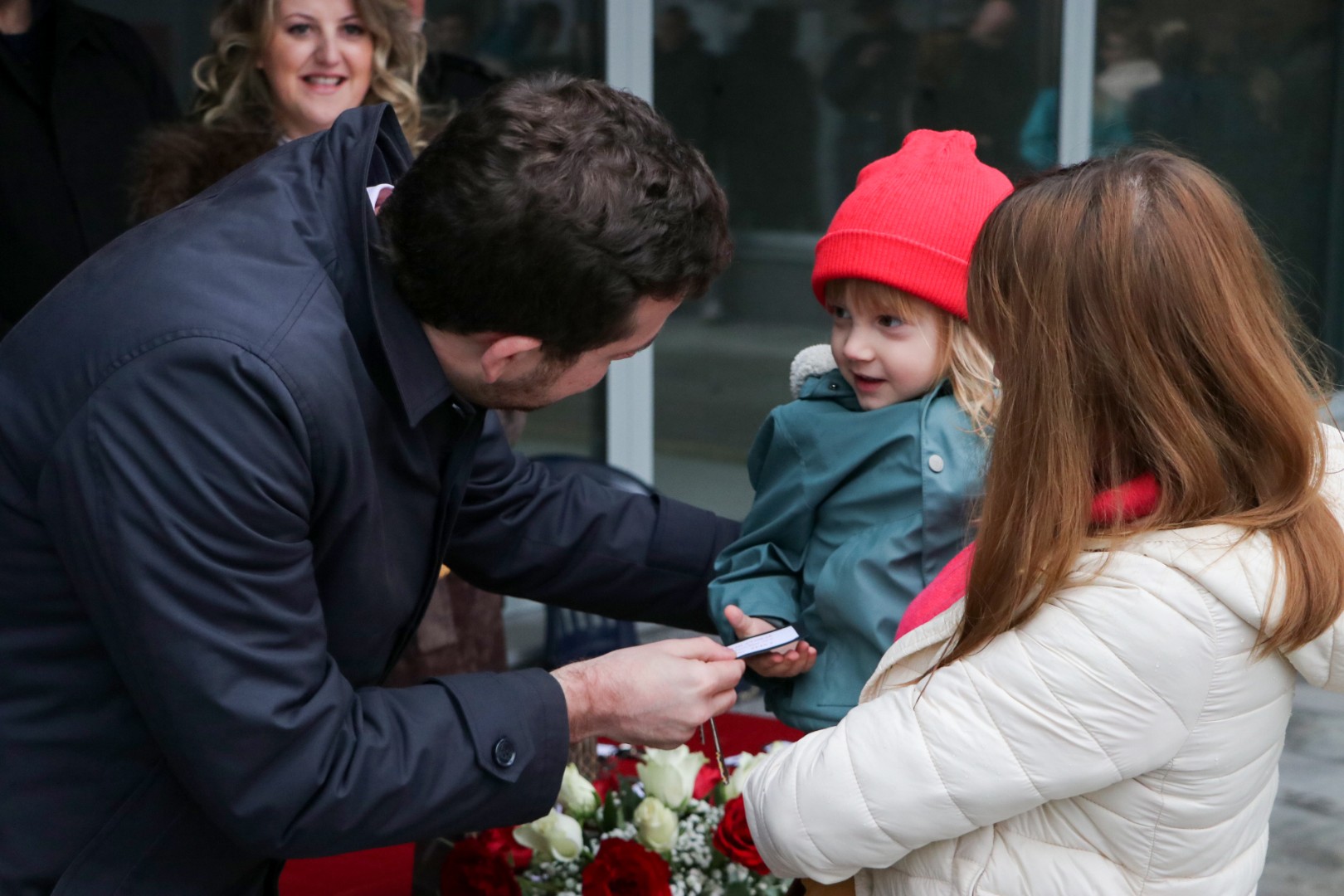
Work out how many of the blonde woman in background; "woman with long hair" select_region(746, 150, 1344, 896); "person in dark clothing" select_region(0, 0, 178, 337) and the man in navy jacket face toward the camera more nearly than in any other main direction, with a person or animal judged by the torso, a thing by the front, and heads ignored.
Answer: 2

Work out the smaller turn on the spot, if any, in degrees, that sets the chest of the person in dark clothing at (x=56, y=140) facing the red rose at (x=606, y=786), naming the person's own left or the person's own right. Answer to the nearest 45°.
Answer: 0° — they already face it

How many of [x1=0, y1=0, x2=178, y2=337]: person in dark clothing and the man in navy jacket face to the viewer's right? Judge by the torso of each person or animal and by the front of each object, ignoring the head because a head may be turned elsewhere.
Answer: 1

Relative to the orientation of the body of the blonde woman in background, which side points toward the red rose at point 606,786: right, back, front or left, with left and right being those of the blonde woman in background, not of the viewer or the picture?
front

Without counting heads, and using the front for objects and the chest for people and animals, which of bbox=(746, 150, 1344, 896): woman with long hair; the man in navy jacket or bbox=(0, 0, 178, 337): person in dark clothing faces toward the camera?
the person in dark clothing

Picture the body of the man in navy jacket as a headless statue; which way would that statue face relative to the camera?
to the viewer's right

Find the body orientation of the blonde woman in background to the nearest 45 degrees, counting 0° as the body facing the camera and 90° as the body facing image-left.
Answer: approximately 0°

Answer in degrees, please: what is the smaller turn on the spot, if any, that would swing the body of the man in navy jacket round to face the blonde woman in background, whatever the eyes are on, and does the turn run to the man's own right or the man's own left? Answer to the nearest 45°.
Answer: approximately 90° to the man's own left

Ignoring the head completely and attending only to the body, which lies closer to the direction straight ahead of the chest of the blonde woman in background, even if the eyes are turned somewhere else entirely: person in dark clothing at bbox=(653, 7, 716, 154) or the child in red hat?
the child in red hat

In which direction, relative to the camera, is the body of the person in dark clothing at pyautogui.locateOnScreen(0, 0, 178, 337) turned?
toward the camera

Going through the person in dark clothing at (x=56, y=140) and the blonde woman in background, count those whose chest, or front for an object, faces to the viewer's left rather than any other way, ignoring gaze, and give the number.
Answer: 0

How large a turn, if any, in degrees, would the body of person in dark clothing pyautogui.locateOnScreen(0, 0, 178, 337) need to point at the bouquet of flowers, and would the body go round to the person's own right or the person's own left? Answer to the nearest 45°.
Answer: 0° — they already face it
